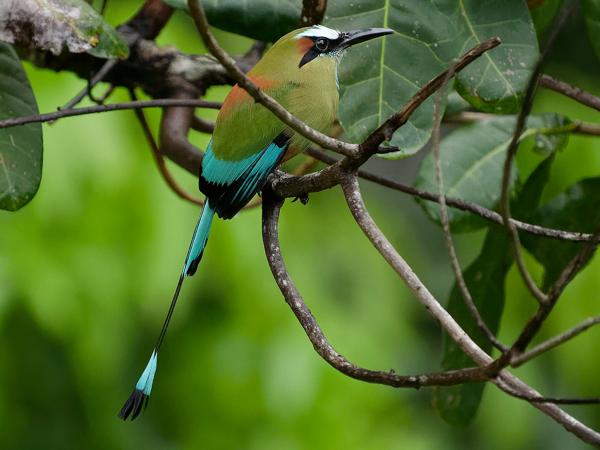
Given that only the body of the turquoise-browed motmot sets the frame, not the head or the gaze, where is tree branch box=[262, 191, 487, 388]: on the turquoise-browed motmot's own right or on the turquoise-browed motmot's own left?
on the turquoise-browed motmot's own right

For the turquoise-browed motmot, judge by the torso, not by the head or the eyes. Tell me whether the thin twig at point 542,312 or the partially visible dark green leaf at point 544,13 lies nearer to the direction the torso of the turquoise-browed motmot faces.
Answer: the partially visible dark green leaf

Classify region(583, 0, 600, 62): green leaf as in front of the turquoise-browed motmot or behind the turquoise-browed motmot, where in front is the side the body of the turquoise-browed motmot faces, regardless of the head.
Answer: in front

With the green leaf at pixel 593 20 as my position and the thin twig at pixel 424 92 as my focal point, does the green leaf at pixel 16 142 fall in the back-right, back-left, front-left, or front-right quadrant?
front-right

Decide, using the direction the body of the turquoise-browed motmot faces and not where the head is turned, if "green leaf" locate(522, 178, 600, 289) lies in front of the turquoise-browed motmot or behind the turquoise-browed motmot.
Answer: in front

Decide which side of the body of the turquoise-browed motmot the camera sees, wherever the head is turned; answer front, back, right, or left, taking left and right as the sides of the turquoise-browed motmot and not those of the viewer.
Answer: right

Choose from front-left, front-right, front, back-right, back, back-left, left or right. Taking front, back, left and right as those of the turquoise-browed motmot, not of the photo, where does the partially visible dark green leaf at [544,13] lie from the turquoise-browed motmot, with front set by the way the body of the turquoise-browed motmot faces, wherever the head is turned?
front-left

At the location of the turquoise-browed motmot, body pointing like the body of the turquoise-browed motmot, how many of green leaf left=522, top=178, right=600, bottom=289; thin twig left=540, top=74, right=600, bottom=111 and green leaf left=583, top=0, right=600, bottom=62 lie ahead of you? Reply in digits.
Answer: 3

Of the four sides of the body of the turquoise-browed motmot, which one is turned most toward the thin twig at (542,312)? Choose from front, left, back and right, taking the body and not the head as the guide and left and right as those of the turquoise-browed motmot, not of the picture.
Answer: right
